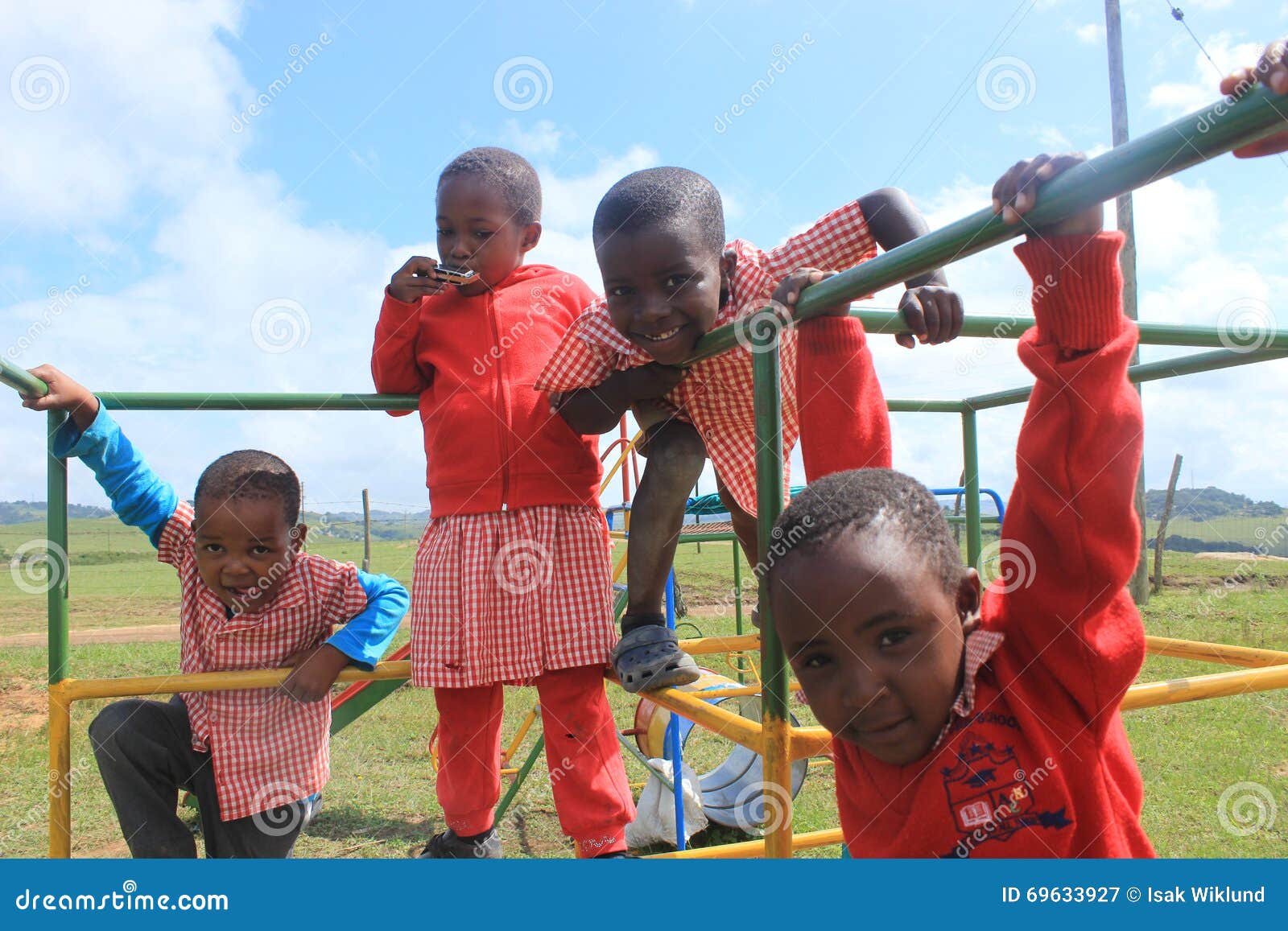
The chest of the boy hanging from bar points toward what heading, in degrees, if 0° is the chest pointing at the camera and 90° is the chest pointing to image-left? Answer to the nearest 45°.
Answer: approximately 0°

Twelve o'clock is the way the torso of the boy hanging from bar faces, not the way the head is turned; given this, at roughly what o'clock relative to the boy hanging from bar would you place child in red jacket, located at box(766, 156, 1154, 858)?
The child in red jacket is roughly at 11 o'clock from the boy hanging from bar.
